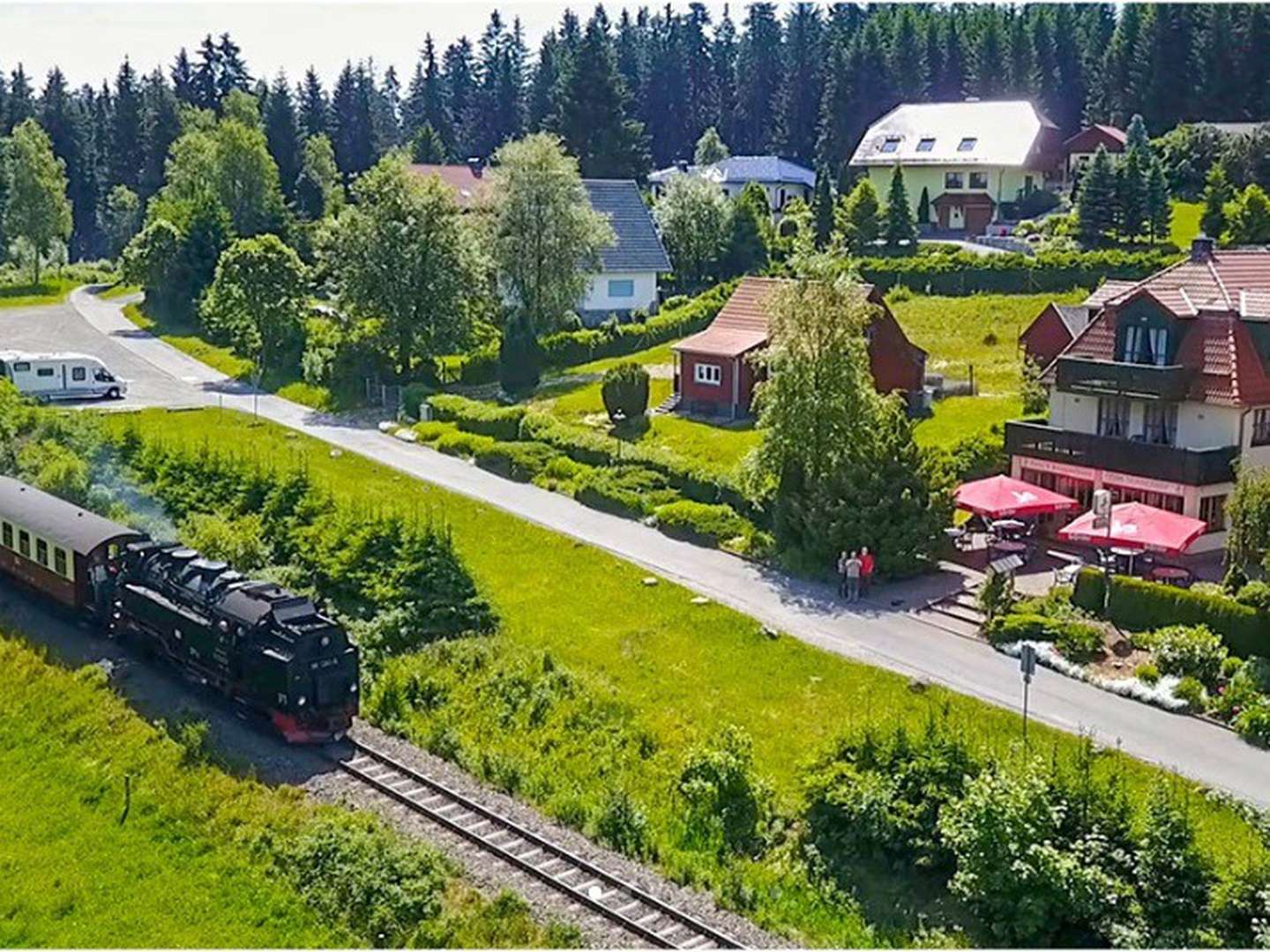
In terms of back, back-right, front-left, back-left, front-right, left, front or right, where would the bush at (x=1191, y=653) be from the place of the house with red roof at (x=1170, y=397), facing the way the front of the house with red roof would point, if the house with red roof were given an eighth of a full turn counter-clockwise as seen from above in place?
front

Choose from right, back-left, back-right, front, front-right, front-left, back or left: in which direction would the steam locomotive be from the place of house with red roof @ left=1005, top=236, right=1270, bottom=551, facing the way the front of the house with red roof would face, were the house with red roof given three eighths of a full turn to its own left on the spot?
back-right

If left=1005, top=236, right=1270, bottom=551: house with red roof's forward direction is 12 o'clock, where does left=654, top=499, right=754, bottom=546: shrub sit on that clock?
The shrub is roughly at 1 o'clock from the house with red roof.

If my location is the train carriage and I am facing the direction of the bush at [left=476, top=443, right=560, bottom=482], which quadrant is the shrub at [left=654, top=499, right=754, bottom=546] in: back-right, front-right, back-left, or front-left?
front-right

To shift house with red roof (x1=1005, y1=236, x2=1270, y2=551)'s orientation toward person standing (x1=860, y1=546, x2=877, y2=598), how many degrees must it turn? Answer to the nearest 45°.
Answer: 0° — it already faces them

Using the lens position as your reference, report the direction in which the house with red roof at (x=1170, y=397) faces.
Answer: facing the viewer and to the left of the viewer

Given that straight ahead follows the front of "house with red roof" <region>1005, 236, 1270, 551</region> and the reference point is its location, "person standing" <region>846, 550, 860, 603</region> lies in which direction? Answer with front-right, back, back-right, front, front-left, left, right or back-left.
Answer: front

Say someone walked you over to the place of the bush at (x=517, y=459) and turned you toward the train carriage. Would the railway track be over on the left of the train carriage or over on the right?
left

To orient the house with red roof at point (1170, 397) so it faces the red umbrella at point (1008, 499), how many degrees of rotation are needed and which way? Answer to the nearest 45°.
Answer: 0° — it already faces it
